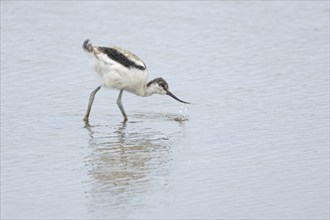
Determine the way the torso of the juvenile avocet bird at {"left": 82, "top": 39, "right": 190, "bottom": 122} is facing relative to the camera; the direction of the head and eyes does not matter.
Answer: to the viewer's right
